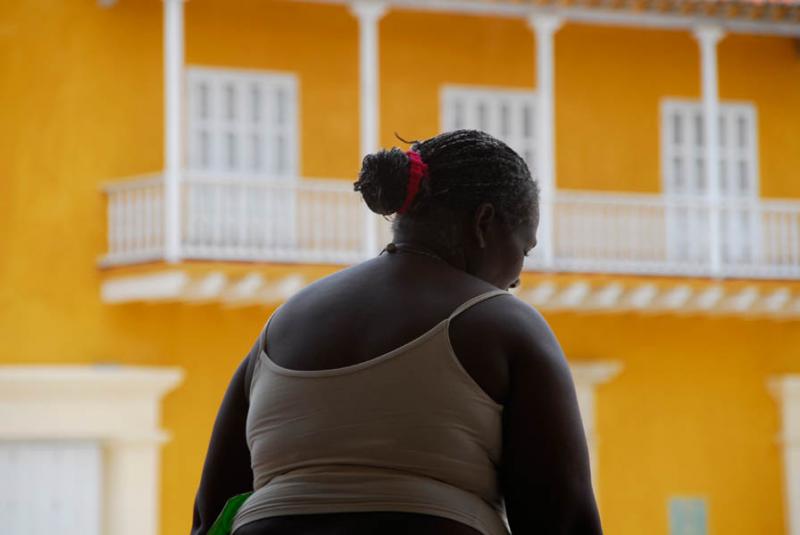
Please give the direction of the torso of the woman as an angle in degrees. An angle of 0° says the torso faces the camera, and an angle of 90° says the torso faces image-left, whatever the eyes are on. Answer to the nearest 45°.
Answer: approximately 225°

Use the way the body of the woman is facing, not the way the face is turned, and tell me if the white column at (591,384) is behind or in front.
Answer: in front

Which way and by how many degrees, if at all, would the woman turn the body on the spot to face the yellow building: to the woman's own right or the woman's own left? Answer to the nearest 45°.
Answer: approximately 45° to the woman's own left
